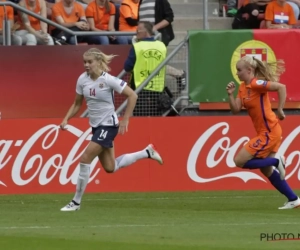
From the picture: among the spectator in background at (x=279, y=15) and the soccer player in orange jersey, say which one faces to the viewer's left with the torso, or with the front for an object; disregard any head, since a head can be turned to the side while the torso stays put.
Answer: the soccer player in orange jersey

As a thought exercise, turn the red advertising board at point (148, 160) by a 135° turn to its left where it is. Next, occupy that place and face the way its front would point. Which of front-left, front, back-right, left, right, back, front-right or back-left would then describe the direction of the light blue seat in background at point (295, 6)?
front

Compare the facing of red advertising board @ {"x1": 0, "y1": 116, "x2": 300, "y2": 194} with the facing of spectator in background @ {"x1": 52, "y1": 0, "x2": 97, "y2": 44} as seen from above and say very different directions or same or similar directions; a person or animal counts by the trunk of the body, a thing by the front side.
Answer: same or similar directions

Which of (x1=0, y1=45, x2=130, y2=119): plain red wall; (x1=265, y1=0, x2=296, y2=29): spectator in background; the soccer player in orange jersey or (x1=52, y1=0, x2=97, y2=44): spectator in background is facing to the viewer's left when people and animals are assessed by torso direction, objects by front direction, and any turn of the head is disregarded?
the soccer player in orange jersey

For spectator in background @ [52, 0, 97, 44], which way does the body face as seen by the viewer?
toward the camera

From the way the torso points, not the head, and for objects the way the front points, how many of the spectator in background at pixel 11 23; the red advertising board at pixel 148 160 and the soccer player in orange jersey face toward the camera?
2

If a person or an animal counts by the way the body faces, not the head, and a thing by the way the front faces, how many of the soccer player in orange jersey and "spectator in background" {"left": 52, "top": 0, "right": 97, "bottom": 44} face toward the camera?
1

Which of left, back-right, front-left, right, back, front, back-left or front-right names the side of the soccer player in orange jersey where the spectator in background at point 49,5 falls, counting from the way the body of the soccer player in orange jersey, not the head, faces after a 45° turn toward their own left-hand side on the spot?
right

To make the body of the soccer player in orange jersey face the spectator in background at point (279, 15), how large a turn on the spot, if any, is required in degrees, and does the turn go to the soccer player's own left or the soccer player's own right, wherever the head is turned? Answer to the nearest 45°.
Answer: approximately 90° to the soccer player's own right

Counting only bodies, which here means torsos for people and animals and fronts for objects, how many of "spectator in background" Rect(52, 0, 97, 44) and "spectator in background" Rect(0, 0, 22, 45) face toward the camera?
2

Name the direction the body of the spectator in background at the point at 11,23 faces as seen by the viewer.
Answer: toward the camera

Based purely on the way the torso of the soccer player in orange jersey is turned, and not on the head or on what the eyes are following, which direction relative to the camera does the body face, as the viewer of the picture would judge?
to the viewer's left
